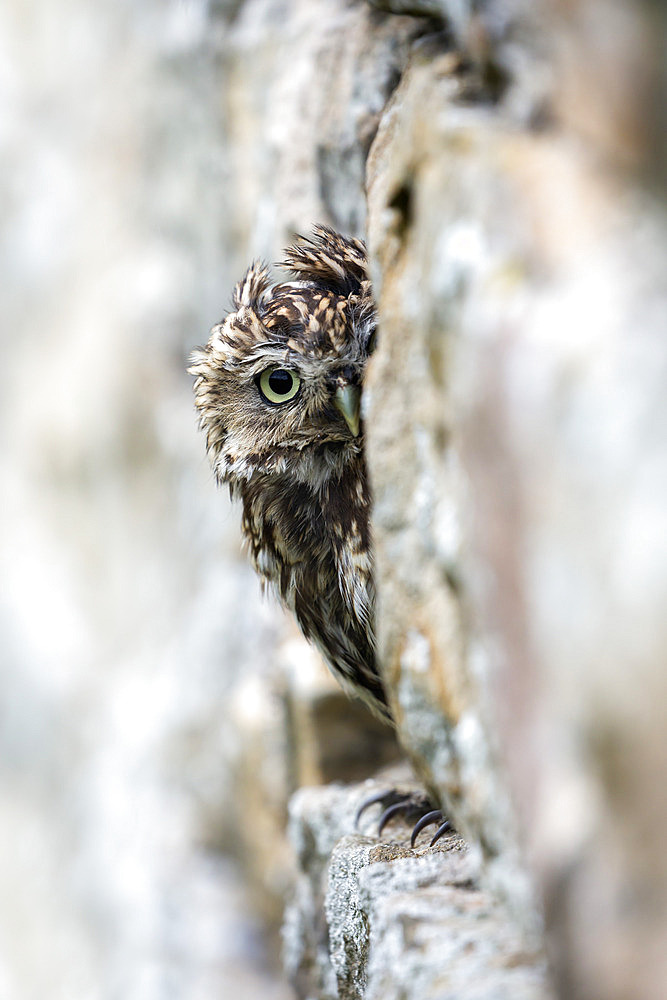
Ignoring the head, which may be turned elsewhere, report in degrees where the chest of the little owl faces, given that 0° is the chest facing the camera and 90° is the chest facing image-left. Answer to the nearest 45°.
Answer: approximately 0°
